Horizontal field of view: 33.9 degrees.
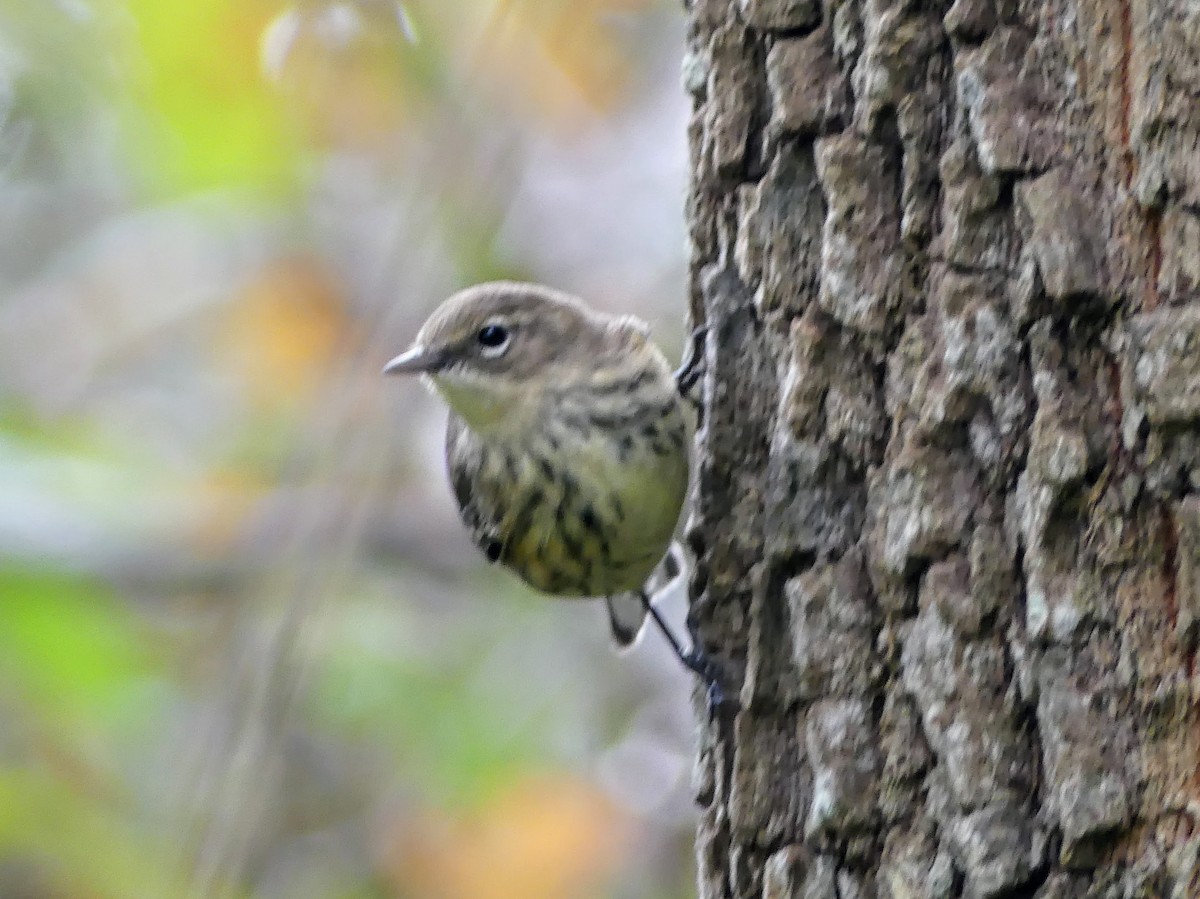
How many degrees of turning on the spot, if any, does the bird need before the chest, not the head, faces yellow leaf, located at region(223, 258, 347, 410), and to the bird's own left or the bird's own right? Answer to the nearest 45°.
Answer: approximately 135° to the bird's own right

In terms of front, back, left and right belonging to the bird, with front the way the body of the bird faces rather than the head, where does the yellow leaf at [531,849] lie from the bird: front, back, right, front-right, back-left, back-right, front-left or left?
back-right

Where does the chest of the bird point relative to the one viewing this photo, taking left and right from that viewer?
facing the viewer and to the left of the viewer
